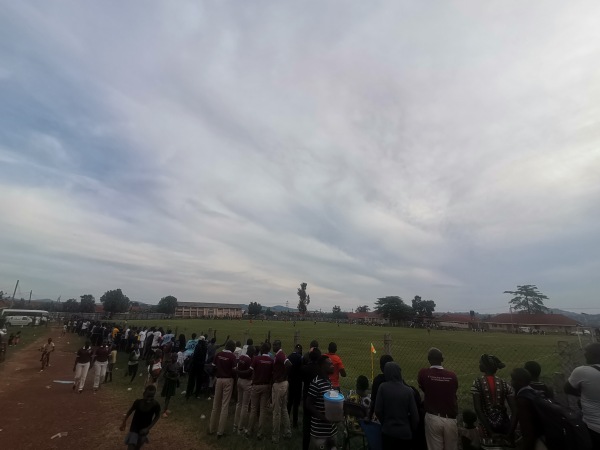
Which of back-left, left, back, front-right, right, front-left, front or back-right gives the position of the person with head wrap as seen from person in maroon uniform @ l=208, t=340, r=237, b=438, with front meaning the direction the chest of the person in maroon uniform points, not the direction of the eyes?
right

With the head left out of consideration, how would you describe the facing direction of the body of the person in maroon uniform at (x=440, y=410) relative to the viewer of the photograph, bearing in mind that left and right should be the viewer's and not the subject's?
facing away from the viewer

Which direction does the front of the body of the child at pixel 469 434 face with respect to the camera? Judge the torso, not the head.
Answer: away from the camera

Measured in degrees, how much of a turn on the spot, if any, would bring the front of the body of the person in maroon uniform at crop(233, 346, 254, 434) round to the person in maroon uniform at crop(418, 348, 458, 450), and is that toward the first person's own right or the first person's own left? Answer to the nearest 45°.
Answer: approximately 90° to the first person's own right

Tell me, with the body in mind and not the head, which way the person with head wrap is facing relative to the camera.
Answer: away from the camera

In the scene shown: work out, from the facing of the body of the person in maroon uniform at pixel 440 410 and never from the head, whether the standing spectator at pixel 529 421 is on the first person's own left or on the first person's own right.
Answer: on the first person's own right

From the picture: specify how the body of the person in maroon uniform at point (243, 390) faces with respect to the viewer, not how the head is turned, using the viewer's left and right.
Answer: facing away from the viewer and to the right of the viewer

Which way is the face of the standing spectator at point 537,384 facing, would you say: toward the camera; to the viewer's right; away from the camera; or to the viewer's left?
away from the camera

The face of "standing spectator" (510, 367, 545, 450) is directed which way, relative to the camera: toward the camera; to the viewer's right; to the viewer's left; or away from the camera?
away from the camera

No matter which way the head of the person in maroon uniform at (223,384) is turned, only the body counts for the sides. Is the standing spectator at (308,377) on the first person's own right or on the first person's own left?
on the first person's own right

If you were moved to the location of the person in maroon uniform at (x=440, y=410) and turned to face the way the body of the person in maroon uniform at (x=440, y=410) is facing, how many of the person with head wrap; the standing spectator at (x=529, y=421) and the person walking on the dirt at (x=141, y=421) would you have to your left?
1

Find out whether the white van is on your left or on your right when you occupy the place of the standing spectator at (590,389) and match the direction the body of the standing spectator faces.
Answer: on your left

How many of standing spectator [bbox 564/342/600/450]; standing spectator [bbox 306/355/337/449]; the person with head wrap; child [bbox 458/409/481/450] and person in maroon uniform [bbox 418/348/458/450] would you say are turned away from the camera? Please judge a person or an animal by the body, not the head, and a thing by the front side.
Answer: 4
